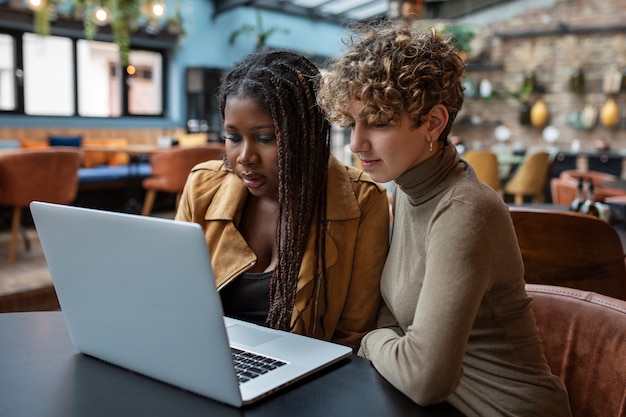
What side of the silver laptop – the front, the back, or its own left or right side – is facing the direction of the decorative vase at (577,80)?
front

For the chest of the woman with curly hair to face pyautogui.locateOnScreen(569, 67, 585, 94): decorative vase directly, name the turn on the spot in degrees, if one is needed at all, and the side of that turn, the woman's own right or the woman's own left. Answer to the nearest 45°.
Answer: approximately 135° to the woman's own right

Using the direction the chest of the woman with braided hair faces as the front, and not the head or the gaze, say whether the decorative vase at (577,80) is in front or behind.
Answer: behind

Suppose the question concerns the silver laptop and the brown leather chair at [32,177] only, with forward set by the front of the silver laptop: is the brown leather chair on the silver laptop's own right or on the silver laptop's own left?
on the silver laptop's own left

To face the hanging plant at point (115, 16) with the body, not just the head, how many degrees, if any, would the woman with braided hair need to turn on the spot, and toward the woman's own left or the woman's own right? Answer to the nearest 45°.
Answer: approximately 135° to the woman's own right

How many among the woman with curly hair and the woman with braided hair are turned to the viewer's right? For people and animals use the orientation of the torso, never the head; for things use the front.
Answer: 0

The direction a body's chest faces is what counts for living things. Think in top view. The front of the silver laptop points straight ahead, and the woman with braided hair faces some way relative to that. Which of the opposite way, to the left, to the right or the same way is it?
the opposite way

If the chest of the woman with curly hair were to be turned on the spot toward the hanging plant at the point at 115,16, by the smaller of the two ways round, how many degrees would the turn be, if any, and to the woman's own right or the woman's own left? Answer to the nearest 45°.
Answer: approximately 90° to the woman's own right

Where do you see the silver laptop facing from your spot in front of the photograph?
facing away from the viewer and to the right of the viewer

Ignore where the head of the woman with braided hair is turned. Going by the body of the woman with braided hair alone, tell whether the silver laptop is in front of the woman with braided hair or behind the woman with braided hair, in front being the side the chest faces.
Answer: in front

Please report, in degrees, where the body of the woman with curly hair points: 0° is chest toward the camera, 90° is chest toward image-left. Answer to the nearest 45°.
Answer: approximately 45°

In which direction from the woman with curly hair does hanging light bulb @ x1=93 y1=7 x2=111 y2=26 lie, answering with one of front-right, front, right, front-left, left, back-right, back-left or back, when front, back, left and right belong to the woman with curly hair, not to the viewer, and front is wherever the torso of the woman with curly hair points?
right

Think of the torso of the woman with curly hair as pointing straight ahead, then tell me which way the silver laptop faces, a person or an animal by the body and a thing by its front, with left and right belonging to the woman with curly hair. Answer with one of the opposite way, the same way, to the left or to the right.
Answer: the opposite way

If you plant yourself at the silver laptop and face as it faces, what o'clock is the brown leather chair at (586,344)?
The brown leather chair is roughly at 1 o'clock from the silver laptop.
